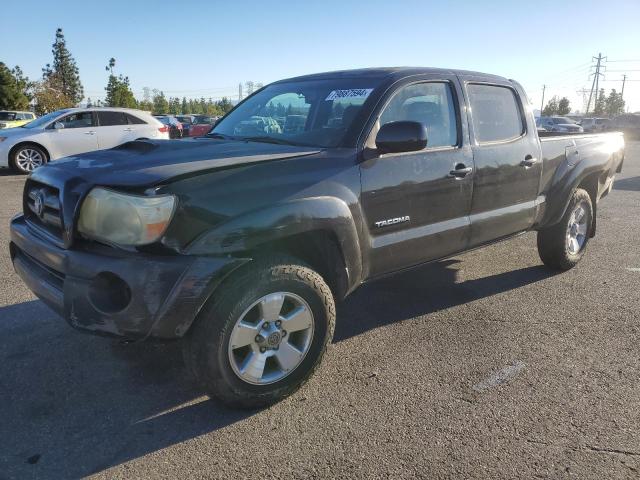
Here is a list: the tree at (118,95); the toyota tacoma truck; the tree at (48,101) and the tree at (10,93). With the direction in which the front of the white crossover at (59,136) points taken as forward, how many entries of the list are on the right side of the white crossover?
3

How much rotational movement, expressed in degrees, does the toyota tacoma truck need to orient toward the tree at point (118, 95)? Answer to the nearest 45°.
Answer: approximately 135° to its right

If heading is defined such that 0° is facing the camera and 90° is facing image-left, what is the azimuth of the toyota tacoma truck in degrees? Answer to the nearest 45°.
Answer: approximately 45°

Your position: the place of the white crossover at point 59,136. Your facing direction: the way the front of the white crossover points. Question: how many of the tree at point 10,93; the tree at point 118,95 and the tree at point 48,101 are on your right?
3

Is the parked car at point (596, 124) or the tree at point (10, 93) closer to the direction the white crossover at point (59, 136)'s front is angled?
the tree

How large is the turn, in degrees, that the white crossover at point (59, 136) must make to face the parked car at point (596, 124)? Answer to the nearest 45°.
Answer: approximately 135° to its right

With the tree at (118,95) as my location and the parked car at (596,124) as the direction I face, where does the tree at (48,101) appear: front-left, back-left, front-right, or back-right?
back-right

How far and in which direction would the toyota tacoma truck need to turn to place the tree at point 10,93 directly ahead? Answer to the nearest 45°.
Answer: approximately 90° to its right

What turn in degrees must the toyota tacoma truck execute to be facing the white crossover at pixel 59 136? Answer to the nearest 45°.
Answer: approximately 90° to its right

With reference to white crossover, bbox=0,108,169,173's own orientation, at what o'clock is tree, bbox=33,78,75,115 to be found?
The tree is roughly at 3 o'clock from the white crossover.

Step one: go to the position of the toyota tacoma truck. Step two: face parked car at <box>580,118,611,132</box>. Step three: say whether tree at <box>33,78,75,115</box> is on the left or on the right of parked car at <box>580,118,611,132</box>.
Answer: left

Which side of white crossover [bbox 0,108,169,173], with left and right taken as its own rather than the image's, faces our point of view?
left
